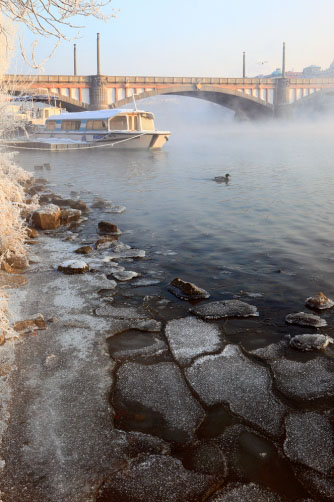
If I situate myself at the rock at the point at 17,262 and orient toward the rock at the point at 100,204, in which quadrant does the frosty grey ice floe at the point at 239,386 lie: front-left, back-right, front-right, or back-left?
back-right

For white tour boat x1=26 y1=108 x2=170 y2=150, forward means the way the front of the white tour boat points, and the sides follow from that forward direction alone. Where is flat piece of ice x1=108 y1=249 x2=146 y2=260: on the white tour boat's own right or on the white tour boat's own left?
on the white tour boat's own right

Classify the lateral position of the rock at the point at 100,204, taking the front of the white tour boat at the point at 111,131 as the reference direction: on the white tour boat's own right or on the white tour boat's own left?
on the white tour boat's own right

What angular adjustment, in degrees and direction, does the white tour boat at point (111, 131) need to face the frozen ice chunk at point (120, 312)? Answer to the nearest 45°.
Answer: approximately 45° to its right

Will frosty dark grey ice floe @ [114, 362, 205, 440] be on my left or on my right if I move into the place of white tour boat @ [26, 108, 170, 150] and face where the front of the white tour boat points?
on my right

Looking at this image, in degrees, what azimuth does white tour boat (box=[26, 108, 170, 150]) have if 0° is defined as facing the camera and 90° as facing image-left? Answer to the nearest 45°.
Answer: approximately 315°
